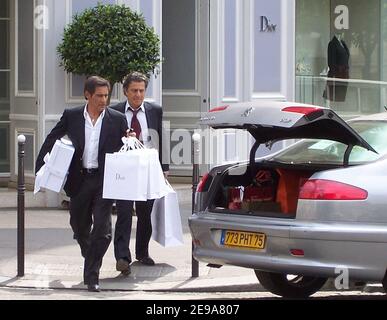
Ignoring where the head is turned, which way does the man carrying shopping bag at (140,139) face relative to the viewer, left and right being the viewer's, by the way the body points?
facing the viewer

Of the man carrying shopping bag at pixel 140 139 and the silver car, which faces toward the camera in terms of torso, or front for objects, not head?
the man carrying shopping bag

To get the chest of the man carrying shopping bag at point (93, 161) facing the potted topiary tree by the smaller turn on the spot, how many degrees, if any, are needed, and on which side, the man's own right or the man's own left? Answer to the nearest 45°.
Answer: approximately 180°

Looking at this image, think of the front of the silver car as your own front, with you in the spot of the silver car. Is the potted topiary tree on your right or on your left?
on your left

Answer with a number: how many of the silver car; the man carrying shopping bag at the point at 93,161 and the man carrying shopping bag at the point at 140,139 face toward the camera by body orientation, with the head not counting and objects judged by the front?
2

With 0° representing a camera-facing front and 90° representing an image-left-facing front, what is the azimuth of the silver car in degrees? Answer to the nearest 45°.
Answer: approximately 225°

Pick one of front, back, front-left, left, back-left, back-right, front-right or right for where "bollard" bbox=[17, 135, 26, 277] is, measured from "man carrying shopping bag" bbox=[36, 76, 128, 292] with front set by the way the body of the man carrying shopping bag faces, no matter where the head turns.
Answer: back-right

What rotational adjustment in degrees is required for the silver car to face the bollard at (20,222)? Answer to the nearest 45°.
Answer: approximately 90° to its left

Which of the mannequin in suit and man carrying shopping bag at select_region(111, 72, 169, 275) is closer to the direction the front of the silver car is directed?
the mannequin in suit

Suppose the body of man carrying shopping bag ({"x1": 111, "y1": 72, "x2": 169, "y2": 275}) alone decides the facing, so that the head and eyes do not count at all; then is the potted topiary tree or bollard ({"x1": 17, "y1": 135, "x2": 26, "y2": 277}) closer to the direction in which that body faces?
the bollard

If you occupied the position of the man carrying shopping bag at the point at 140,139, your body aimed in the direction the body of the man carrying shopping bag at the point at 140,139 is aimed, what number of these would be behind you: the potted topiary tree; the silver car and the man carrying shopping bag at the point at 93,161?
1

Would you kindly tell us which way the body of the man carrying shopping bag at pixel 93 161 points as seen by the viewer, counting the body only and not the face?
toward the camera

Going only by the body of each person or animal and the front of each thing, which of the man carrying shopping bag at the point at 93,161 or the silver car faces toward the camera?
the man carrying shopping bag

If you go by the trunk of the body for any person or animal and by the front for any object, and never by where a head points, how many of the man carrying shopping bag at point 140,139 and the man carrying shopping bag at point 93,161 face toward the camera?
2

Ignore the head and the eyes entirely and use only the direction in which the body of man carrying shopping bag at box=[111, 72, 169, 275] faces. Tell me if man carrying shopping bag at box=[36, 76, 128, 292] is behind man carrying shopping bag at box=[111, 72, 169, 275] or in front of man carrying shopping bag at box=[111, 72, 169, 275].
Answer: in front

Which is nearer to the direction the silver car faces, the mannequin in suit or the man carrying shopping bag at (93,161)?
the mannequin in suit
